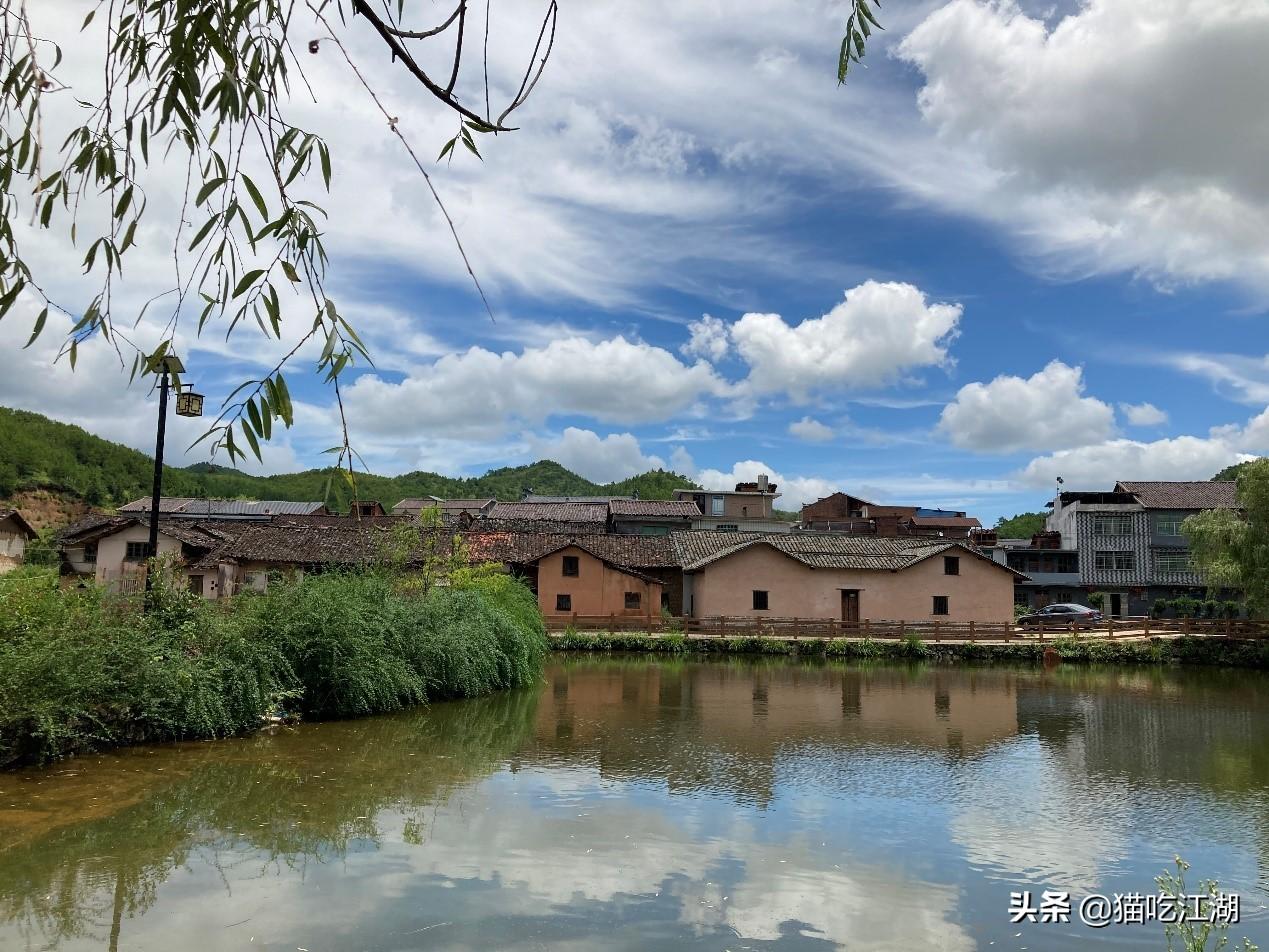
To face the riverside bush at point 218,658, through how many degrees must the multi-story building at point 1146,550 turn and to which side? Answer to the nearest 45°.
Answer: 0° — it already faces it

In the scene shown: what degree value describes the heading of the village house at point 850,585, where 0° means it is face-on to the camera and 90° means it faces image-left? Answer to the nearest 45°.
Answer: approximately 0°

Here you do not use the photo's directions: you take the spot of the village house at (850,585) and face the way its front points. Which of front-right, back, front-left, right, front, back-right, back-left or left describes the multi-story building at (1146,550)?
back-left

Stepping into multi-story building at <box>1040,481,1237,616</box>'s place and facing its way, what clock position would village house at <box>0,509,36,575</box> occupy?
The village house is roughly at 2 o'clock from the multi-story building.

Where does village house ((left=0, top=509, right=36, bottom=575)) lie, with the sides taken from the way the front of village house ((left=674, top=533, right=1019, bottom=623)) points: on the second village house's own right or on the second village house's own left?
on the second village house's own right

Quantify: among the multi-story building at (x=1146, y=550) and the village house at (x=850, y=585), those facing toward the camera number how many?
2

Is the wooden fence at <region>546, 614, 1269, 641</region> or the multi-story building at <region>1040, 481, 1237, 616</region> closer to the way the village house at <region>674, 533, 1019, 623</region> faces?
the wooden fence
